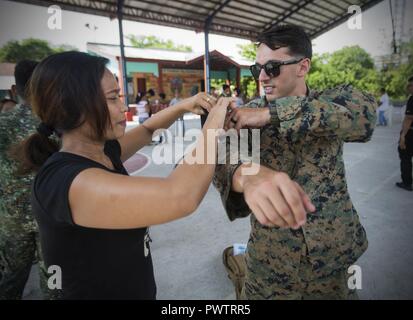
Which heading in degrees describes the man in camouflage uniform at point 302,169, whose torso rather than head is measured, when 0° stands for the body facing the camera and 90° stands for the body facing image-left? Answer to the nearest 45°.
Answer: approximately 45°

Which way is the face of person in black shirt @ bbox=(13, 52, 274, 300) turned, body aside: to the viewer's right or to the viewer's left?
to the viewer's right

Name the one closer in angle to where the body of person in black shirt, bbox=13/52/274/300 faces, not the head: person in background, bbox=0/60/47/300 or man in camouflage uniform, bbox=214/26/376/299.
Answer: the man in camouflage uniform

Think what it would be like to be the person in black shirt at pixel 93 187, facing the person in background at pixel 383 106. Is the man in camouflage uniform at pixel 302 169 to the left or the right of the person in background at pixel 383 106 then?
right

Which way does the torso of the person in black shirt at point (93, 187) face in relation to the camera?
to the viewer's right

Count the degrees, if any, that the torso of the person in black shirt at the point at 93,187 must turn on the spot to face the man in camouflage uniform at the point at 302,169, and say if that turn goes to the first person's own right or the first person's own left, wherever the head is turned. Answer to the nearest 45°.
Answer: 0° — they already face them
